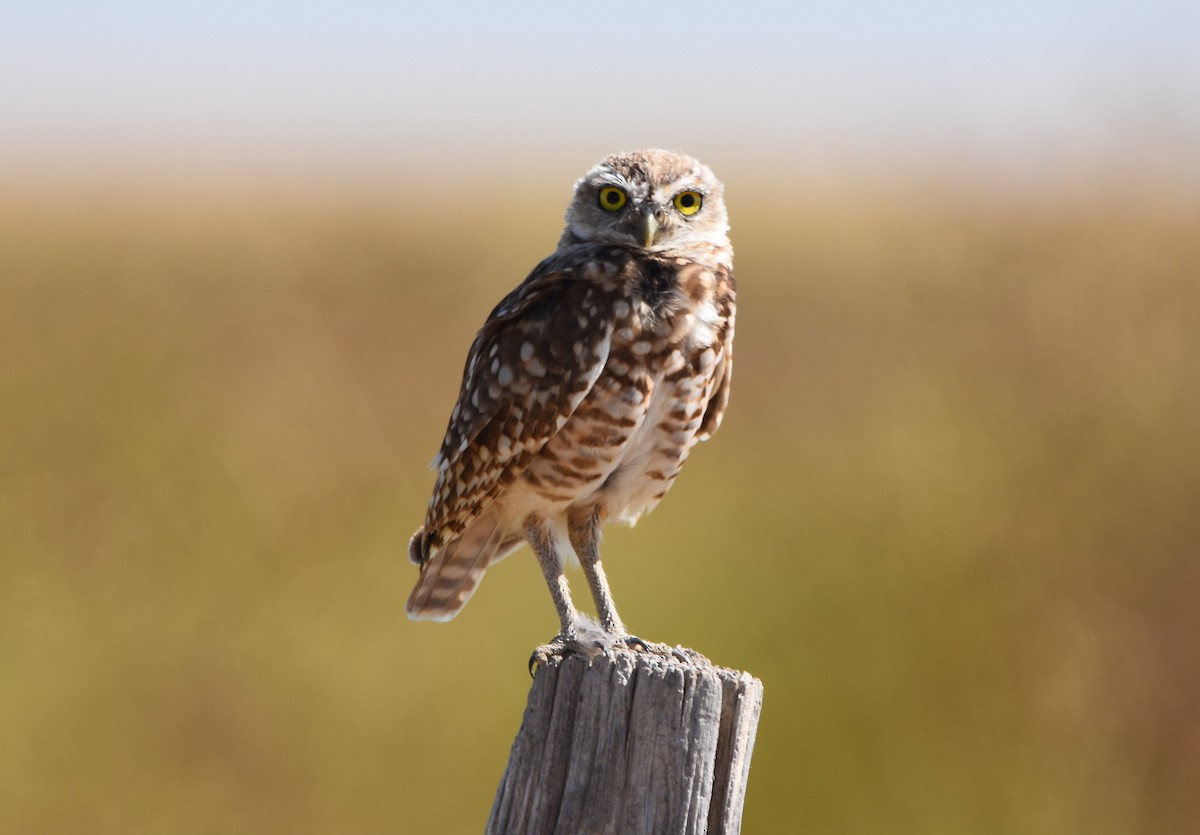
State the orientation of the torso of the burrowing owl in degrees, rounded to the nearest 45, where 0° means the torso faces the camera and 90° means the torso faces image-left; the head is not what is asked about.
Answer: approximately 315°
